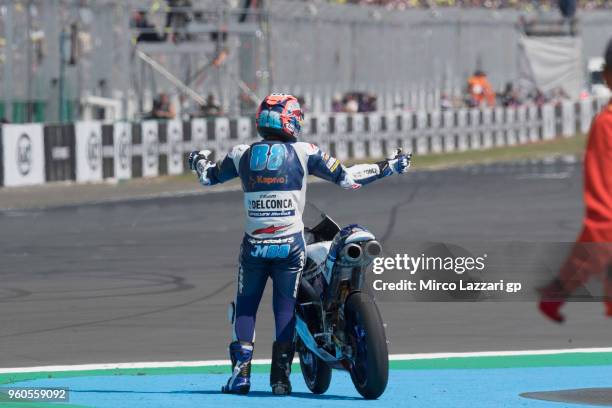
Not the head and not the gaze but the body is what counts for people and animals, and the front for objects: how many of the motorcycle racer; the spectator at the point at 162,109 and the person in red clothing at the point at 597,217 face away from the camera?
1

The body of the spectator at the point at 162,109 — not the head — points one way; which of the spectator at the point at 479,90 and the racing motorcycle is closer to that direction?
the racing motorcycle

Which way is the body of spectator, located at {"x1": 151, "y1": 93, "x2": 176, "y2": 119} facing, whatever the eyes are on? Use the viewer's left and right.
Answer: facing the viewer

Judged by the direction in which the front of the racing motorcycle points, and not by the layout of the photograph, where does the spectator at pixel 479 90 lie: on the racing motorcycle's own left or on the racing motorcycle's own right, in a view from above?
on the racing motorcycle's own right

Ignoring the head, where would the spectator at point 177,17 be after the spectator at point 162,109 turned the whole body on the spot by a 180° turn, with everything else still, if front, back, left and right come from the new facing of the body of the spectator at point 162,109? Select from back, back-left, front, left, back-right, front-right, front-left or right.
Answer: front

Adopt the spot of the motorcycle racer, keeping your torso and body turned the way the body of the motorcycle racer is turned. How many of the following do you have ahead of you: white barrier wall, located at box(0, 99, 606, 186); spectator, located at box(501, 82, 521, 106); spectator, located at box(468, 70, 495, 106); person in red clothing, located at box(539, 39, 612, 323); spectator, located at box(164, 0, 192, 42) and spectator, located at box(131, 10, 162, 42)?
5

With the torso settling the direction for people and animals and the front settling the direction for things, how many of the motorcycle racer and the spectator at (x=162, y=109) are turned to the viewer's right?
0

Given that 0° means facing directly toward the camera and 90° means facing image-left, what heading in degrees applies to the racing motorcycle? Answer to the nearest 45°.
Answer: approximately 135°

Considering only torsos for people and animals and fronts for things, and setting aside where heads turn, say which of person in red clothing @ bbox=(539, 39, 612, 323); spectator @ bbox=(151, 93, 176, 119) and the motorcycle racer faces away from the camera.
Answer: the motorcycle racer

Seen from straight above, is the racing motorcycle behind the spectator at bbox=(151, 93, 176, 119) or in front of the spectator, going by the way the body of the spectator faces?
in front

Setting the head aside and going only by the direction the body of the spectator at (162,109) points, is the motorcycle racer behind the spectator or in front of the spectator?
in front

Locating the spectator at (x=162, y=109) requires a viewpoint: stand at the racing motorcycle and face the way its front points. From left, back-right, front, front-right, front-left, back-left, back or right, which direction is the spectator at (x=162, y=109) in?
front-right

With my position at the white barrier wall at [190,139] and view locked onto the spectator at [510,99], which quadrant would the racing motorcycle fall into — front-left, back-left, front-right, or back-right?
back-right

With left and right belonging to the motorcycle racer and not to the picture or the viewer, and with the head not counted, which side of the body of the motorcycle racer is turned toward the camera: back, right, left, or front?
back

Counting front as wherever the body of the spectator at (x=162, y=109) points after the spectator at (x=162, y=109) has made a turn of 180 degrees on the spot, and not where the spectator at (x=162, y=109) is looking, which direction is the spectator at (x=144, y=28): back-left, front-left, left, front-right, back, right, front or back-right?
front
